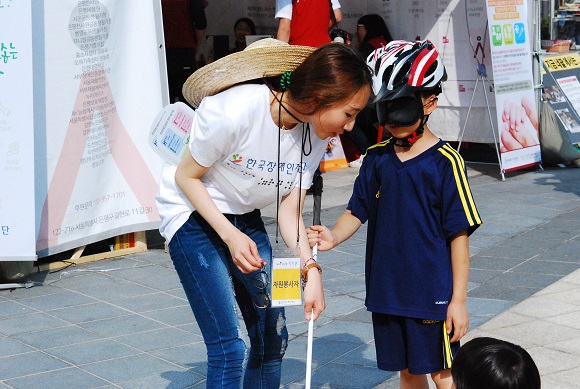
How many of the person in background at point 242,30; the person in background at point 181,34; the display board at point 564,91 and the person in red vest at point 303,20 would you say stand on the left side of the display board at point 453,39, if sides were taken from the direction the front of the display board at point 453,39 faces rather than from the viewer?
1

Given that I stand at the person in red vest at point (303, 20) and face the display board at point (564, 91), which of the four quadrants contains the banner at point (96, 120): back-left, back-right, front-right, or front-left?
back-right

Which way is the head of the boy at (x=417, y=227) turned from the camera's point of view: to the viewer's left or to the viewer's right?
to the viewer's left

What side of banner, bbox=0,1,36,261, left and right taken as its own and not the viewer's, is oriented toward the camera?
front

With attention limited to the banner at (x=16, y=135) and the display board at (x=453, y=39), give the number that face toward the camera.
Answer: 2

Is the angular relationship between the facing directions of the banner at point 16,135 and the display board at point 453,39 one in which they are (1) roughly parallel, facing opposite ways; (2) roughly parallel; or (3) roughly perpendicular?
roughly parallel

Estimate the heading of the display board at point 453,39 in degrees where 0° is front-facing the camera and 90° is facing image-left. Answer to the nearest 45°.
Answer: approximately 0°

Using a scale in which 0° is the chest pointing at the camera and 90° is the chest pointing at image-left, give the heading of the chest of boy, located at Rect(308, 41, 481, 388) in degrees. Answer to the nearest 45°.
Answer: approximately 45°
